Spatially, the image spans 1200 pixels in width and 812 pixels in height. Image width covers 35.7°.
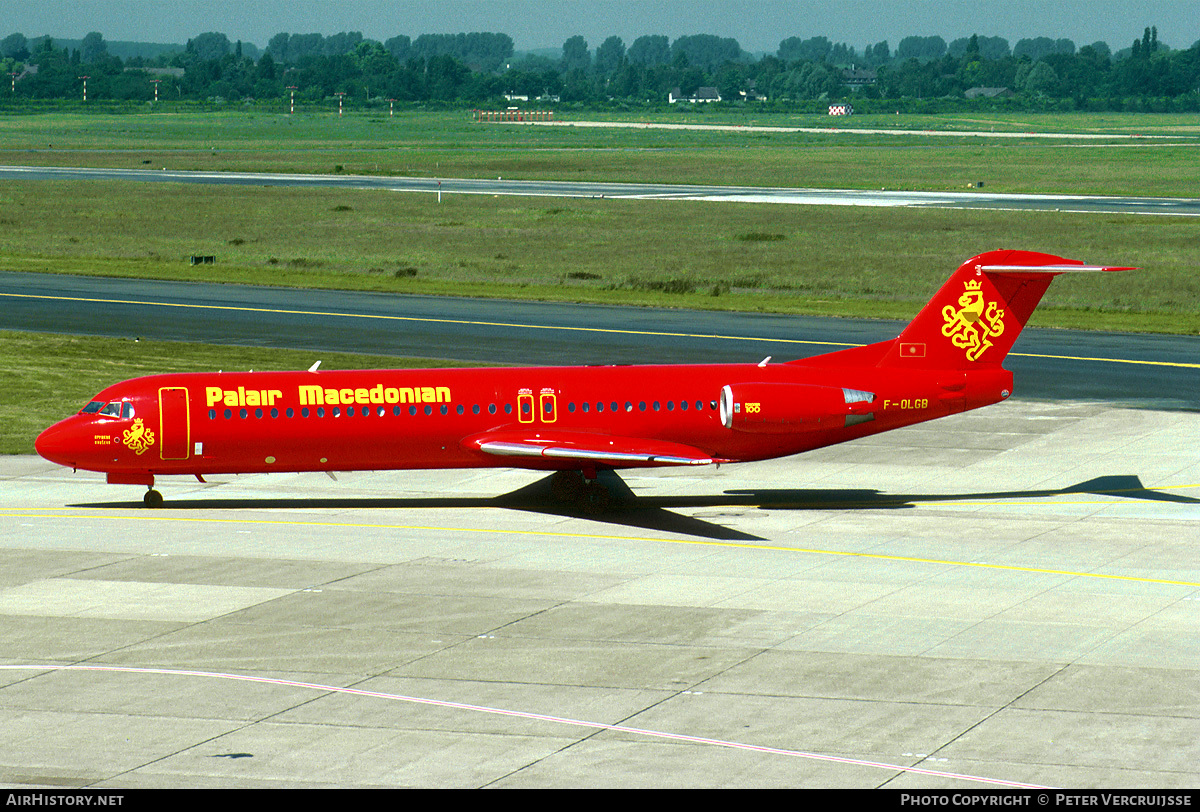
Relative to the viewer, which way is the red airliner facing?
to the viewer's left
